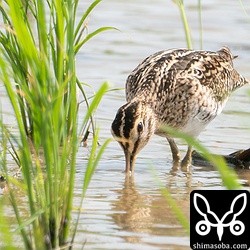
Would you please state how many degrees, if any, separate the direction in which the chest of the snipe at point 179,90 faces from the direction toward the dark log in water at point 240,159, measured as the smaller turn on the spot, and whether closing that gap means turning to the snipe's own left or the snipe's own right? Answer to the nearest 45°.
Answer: approximately 90° to the snipe's own left

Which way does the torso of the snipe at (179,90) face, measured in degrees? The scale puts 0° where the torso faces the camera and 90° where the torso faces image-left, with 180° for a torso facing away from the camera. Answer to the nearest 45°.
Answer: approximately 45°
